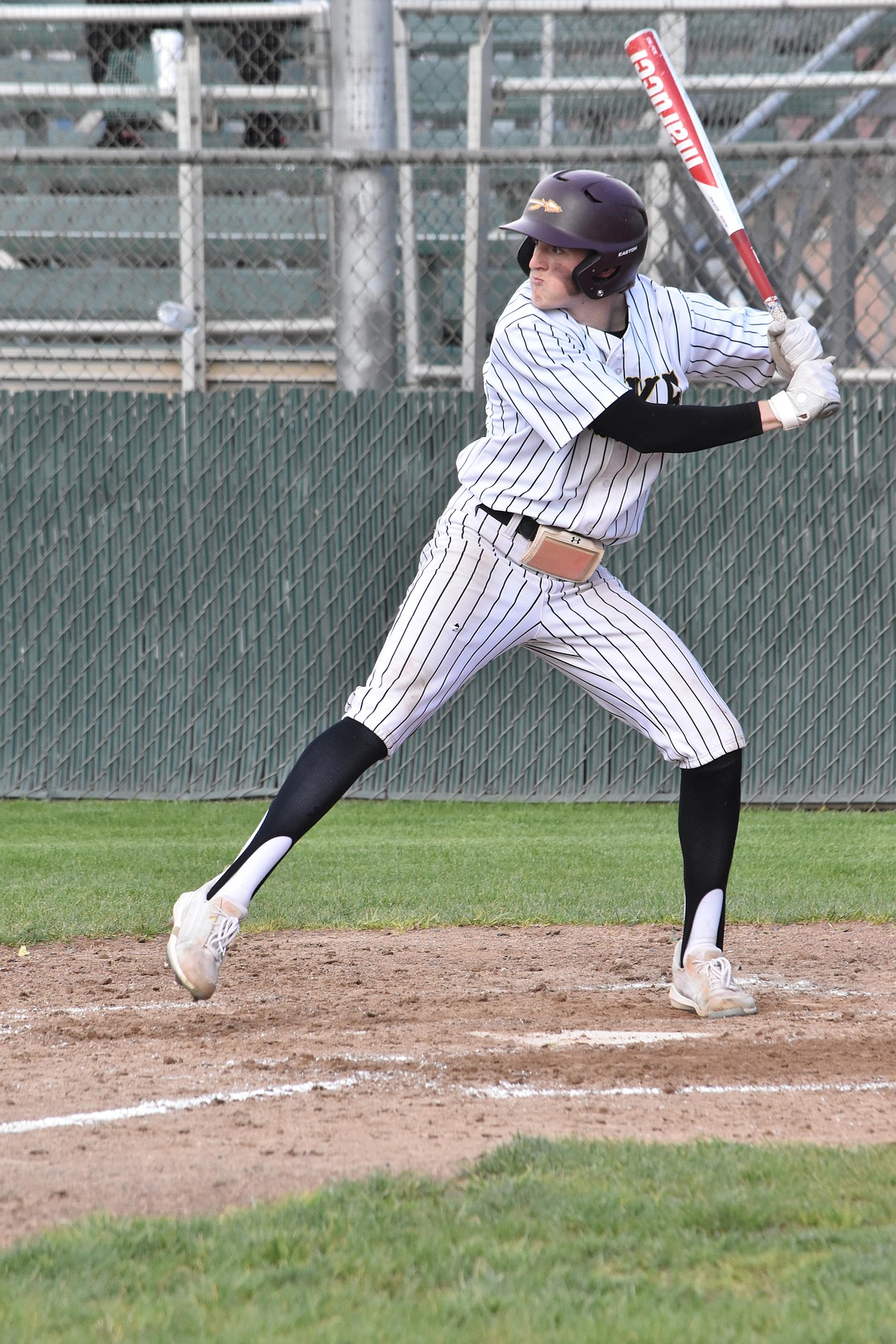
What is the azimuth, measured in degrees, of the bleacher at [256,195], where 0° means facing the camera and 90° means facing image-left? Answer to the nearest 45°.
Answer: approximately 0°

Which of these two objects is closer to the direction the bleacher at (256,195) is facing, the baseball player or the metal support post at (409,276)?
the baseball player

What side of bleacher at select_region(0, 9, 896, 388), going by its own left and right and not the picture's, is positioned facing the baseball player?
front

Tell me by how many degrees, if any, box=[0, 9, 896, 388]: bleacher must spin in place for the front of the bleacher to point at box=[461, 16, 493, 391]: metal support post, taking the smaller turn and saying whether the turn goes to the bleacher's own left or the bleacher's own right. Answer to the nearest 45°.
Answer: approximately 45° to the bleacher's own left

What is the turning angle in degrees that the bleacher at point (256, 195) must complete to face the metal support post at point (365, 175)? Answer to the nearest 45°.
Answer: approximately 45° to its left

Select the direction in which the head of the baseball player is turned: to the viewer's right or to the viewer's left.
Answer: to the viewer's left

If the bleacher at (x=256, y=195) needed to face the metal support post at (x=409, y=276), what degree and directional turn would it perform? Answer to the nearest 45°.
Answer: approximately 45° to its left
